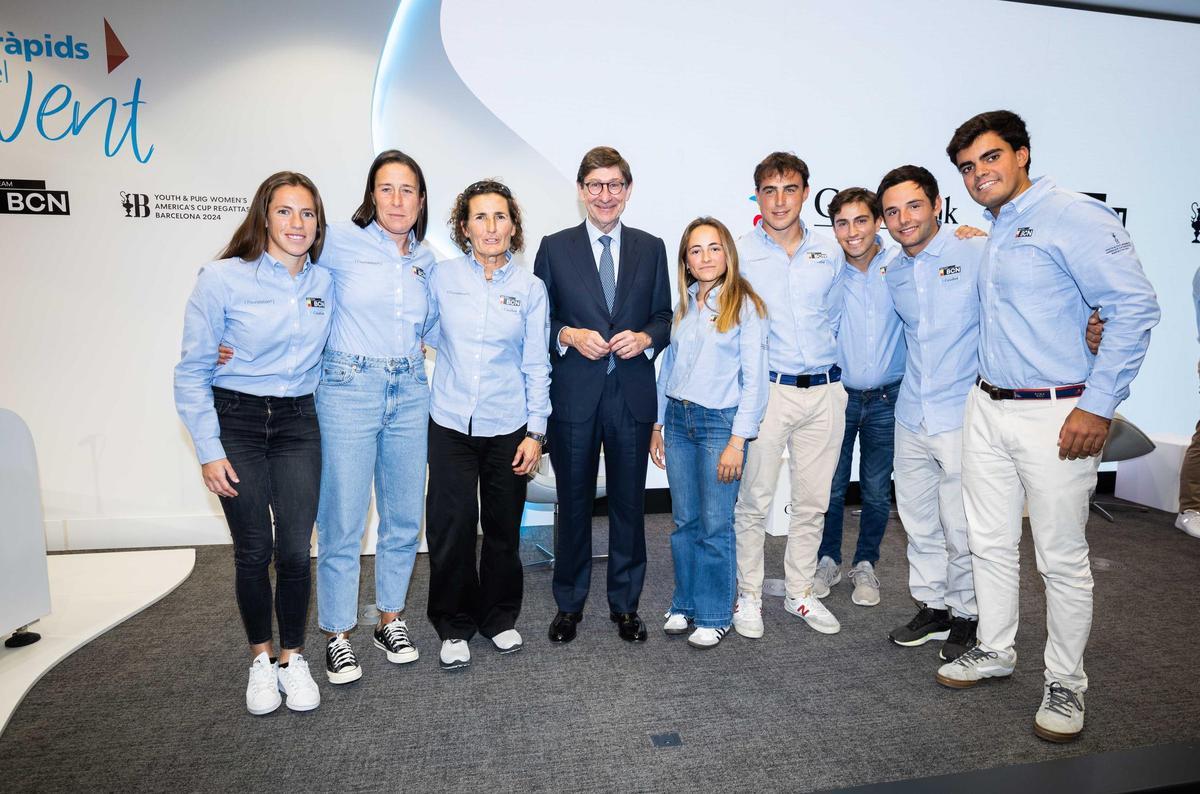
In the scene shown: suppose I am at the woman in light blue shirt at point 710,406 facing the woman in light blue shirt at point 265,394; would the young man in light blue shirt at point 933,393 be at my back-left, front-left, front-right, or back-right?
back-left

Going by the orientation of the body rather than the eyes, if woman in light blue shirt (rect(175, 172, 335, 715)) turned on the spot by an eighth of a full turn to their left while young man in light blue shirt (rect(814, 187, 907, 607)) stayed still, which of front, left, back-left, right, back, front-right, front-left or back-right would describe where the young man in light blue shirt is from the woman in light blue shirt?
front-left

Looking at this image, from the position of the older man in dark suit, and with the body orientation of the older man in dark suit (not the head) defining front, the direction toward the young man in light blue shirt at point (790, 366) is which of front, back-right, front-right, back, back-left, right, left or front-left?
left

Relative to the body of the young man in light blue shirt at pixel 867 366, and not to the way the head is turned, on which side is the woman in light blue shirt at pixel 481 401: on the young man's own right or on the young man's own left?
on the young man's own right

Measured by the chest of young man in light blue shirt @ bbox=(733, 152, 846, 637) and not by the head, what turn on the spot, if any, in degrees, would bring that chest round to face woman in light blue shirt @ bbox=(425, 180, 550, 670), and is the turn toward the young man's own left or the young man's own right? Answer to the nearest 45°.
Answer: approximately 45° to the young man's own right

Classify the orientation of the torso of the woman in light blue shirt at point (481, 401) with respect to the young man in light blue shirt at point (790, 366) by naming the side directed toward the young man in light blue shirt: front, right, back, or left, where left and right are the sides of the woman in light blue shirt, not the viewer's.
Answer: left

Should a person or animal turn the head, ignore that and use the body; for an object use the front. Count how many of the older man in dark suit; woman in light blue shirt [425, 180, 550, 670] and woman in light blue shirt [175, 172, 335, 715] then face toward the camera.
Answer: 3

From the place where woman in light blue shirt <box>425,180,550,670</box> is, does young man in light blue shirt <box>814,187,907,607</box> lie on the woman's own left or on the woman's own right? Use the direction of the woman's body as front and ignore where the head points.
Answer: on the woman's own left

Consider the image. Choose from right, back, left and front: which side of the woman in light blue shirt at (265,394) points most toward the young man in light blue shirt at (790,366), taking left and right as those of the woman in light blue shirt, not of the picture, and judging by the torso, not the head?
left

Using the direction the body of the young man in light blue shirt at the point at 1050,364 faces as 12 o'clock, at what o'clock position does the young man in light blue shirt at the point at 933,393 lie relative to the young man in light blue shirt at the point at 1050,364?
the young man in light blue shirt at the point at 933,393 is roughly at 3 o'clock from the young man in light blue shirt at the point at 1050,364.

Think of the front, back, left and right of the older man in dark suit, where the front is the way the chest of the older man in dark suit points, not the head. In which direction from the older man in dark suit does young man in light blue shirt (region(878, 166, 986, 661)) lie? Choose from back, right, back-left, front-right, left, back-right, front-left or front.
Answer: left

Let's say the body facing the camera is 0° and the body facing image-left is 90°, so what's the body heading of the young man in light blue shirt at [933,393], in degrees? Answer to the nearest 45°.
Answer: approximately 45°
